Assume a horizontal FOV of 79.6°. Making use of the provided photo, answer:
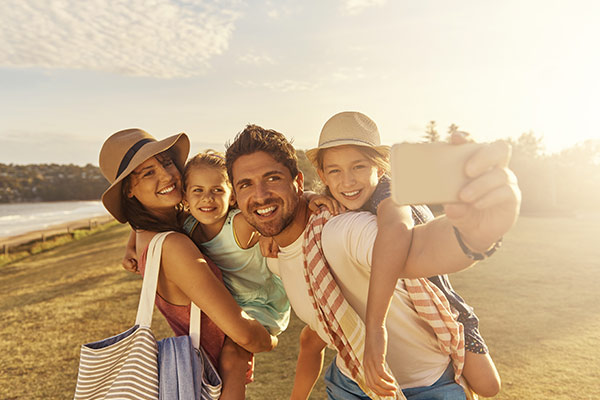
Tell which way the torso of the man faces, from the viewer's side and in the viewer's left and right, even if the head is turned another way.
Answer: facing the viewer and to the left of the viewer

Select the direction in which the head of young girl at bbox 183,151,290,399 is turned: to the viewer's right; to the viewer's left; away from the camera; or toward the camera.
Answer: toward the camera

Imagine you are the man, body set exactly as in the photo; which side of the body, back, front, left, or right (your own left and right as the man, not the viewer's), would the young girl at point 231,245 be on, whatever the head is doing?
right

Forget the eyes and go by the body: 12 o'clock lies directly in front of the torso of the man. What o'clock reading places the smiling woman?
The smiling woman is roughly at 2 o'clock from the man.
